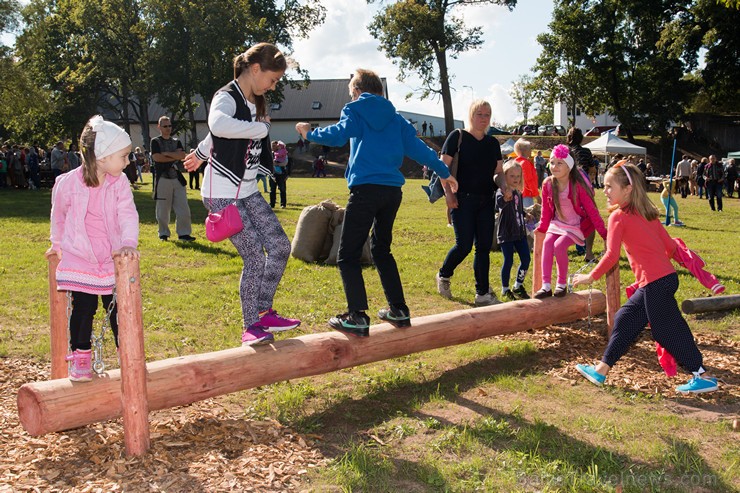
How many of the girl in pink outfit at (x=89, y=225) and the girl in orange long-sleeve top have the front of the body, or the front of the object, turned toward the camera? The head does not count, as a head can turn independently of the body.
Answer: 1

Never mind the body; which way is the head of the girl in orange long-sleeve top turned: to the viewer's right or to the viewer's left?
to the viewer's left

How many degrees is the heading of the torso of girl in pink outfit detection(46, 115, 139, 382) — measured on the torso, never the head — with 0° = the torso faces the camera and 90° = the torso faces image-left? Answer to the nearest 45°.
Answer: approximately 0°

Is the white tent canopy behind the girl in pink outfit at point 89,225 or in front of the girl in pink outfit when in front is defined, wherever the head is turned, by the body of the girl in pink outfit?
behind

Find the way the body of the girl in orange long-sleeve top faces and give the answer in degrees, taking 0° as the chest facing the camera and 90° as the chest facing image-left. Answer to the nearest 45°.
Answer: approximately 90°

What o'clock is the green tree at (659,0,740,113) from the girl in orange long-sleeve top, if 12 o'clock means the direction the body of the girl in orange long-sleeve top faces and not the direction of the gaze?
The green tree is roughly at 3 o'clock from the girl in orange long-sleeve top.

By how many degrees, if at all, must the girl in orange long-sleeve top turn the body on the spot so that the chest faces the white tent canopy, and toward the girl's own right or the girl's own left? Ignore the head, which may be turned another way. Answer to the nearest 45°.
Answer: approximately 90° to the girl's own right

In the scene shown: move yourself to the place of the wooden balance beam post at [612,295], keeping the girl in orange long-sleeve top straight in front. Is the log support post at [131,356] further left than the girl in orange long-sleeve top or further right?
right
